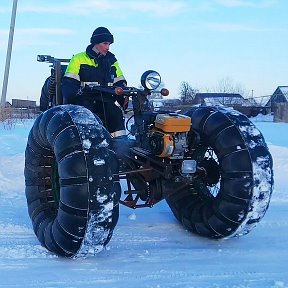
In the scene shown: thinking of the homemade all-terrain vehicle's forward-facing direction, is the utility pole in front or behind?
behind

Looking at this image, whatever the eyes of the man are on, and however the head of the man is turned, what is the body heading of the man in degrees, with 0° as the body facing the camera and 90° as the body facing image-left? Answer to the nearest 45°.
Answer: approximately 315°
